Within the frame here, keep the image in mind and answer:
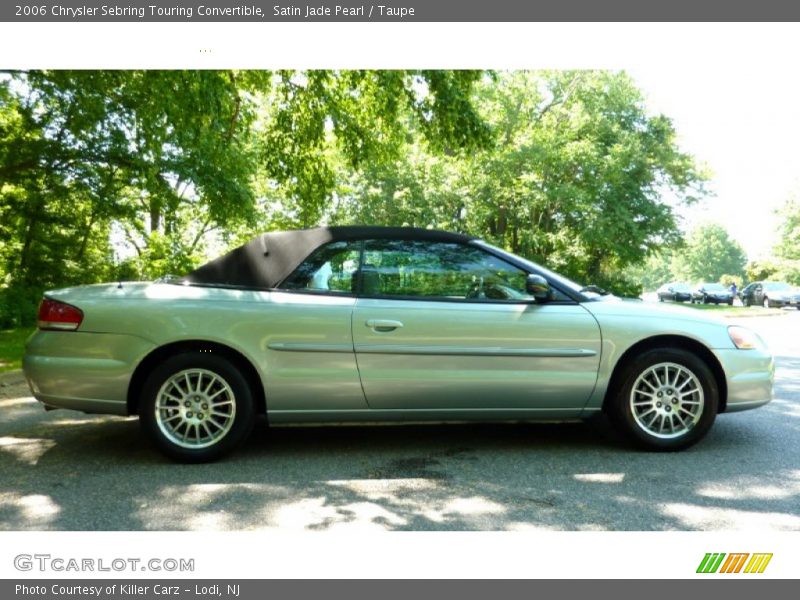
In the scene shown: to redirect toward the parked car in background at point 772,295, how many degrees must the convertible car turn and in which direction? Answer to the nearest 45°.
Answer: approximately 45° to its left

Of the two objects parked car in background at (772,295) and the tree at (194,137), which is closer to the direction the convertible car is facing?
the parked car in background

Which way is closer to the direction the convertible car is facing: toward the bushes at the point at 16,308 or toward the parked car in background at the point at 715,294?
the parked car in background

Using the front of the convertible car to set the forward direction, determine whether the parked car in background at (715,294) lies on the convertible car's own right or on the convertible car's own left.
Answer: on the convertible car's own left

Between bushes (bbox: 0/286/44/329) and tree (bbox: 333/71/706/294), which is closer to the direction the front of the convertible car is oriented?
the tree

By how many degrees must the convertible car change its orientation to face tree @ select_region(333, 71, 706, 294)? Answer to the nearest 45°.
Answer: approximately 90° to its left

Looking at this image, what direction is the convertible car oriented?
to the viewer's right

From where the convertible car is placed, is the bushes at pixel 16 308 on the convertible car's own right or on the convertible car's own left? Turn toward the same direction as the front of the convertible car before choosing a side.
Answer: on the convertible car's own left
